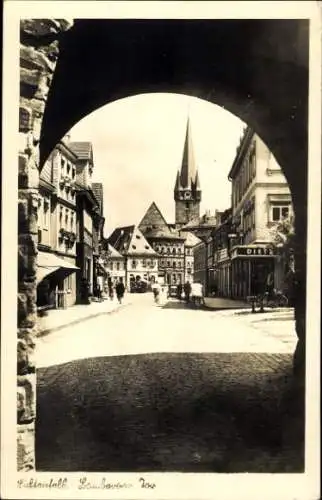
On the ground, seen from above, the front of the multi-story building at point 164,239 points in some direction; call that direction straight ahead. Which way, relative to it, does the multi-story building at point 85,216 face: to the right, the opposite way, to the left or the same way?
to the left

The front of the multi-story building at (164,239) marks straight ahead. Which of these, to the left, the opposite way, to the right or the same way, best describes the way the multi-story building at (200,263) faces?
to the right

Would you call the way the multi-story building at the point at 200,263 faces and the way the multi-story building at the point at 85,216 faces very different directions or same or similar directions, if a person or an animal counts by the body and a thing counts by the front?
very different directions

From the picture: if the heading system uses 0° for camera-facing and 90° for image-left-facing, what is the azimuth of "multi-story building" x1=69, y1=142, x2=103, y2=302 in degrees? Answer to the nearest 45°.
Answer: approximately 270°

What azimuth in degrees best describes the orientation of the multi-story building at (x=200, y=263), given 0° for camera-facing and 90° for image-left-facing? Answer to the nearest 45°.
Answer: approximately 90°

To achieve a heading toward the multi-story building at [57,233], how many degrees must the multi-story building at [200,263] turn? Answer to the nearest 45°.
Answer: approximately 45° to its left

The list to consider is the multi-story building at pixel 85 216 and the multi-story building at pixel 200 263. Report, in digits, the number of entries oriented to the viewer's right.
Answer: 1
